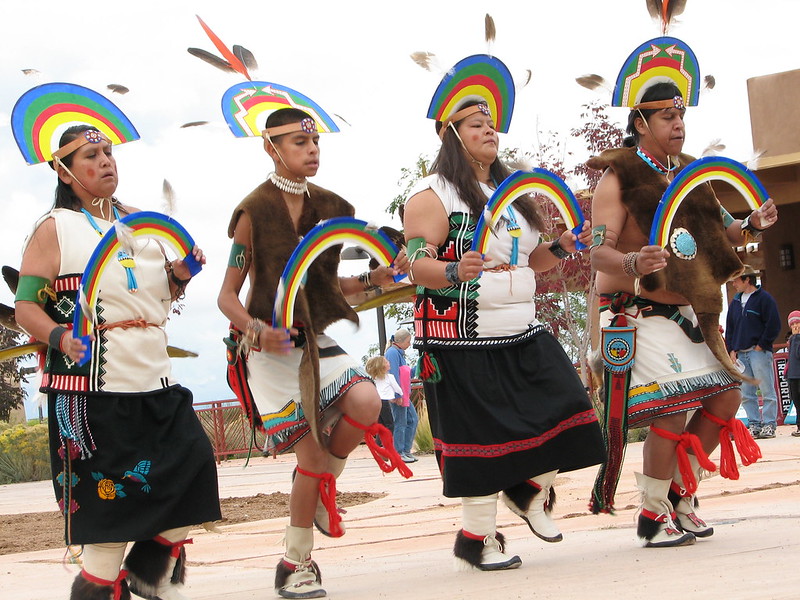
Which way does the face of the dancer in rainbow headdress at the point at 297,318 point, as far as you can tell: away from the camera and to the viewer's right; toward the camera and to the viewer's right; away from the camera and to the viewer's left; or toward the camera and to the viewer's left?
toward the camera and to the viewer's right

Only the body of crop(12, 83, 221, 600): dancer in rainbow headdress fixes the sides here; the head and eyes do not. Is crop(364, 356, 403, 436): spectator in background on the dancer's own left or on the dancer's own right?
on the dancer's own left

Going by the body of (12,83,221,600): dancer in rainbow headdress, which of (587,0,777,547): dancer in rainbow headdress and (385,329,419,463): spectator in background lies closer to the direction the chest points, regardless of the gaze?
the dancer in rainbow headdress

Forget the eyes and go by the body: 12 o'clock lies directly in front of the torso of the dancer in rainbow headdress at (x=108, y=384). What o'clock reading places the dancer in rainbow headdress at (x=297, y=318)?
the dancer in rainbow headdress at (x=297, y=318) is roughly at 10 o'clock from the dancer in rainbow headdress at (x=108, y=384).

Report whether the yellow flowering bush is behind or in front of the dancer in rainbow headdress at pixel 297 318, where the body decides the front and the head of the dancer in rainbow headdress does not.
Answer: behind

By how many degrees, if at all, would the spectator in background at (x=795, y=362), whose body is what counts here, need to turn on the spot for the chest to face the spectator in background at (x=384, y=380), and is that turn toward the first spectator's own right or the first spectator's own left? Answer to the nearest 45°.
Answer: approximately 45° to the first spectator's own right

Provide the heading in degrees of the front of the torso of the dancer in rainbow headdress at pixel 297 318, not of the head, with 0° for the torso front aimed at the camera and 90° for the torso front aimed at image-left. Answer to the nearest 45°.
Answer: approximately 315°

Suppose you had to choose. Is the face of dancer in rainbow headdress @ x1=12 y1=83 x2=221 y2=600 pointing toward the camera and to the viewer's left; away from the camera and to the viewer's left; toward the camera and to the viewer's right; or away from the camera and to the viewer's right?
toward the camera and to the viewer's right

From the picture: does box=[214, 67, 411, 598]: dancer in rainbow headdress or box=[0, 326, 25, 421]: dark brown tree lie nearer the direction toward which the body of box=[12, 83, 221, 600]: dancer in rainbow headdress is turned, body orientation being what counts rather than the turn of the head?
the dancer in rainbow headdress

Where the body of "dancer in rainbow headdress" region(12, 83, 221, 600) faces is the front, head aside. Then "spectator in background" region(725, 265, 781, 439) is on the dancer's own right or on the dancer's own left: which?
on the dancer's own left

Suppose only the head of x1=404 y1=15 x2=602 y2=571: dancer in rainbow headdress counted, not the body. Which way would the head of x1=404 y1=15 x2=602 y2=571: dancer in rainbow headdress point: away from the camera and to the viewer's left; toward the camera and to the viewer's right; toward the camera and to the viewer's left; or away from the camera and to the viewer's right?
toward the camera and to the viewer's right

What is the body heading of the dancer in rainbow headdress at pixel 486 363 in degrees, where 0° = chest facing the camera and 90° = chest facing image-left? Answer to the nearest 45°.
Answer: approximately 315°
